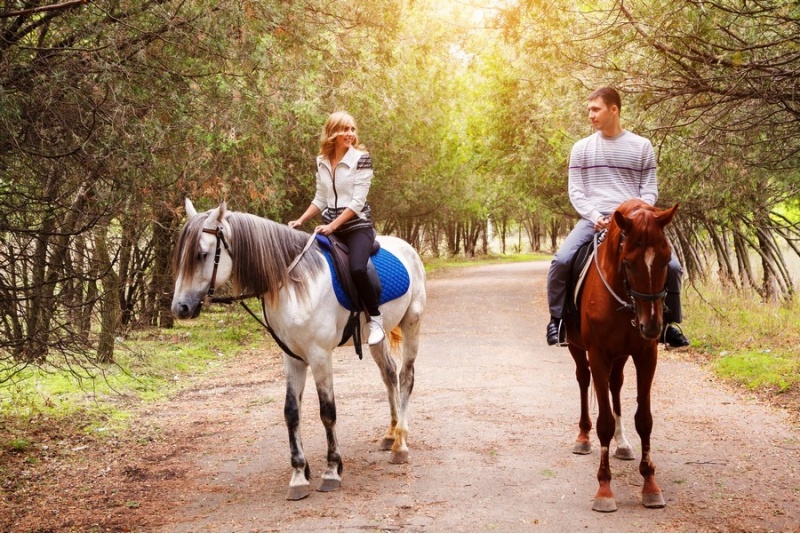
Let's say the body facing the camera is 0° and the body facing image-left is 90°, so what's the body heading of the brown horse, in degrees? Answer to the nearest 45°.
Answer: approximately 0°

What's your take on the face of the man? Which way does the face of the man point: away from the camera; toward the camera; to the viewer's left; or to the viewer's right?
to the viewer's left

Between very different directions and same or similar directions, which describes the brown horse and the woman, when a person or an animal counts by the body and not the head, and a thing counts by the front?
same or similar directions

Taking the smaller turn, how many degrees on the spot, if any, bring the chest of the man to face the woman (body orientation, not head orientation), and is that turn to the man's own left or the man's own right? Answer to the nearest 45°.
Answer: approximately 90° to the man's own right

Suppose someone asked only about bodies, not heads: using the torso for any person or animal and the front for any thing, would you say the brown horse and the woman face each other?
no

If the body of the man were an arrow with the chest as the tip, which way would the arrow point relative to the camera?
toward the camera

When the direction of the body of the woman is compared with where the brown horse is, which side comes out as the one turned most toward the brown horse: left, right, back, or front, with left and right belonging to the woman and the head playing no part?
left

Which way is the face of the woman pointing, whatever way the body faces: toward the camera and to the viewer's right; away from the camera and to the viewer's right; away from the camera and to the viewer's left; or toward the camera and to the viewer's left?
toward the camera and to the viewer's right

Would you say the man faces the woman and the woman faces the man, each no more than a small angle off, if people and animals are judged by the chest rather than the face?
no

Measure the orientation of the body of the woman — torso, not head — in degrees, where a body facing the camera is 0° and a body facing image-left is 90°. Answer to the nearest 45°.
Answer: approximately 45°

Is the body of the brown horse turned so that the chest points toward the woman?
no
